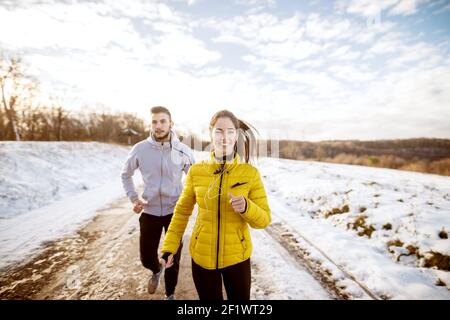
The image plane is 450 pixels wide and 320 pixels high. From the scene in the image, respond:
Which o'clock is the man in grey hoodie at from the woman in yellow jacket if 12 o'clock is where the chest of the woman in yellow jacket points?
The man in grey hoodie is roughly at 5 o'clock from the woman in yellow jacket.

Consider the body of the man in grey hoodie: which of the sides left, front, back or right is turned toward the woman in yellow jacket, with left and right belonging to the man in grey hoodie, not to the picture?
front

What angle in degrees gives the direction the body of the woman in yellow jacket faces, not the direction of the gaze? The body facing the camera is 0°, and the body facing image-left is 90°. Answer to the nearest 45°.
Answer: approximately 0°

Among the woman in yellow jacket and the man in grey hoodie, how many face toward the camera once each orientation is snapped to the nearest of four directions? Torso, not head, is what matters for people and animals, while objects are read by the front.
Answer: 2

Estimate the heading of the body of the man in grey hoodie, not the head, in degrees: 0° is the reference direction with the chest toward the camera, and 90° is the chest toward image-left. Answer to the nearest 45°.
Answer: approximately 0°
